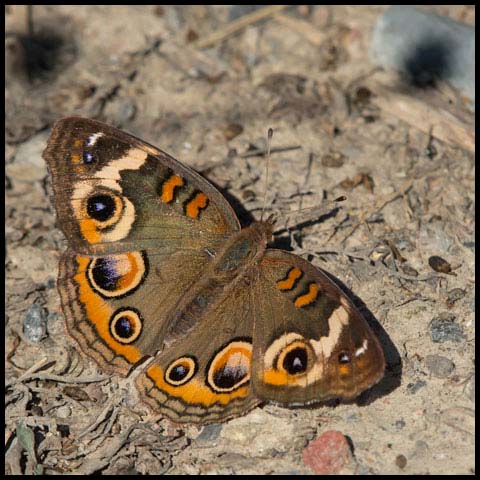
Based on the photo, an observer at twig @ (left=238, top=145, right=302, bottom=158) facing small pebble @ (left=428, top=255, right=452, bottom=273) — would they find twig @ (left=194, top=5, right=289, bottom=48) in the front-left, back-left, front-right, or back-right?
back-left

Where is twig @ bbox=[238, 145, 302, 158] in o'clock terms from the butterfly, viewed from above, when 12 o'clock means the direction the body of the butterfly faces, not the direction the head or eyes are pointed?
The twig is roughly at 11 o'clock from the butterfly.

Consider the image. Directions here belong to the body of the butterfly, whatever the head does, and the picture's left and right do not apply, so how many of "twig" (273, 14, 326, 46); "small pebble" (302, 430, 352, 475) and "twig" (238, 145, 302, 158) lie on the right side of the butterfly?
1

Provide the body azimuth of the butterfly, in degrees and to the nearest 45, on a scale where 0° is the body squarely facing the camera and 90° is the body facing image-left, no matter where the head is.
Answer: approximately 225°

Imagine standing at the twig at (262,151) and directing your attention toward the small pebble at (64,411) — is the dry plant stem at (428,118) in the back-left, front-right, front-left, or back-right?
back-left

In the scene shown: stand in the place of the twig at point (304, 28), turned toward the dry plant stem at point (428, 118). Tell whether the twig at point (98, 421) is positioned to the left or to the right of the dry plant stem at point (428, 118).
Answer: right

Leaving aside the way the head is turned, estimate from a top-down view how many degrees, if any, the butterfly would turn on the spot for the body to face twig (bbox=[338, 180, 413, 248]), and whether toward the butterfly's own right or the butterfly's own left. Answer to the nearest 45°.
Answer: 0° — it already faces it

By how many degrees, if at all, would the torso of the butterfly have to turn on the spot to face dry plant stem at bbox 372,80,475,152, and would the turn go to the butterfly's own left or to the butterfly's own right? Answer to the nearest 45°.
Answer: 0° — it already faces it

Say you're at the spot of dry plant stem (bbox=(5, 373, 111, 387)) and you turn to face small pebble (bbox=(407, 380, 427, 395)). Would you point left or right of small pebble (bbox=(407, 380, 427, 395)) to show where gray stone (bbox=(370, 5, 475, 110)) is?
left

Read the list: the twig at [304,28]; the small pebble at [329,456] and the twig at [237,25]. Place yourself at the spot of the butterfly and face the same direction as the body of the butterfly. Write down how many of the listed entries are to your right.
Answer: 1

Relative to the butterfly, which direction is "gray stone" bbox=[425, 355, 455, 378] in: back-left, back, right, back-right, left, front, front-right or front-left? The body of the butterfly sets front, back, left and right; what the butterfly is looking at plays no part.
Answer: front-right
